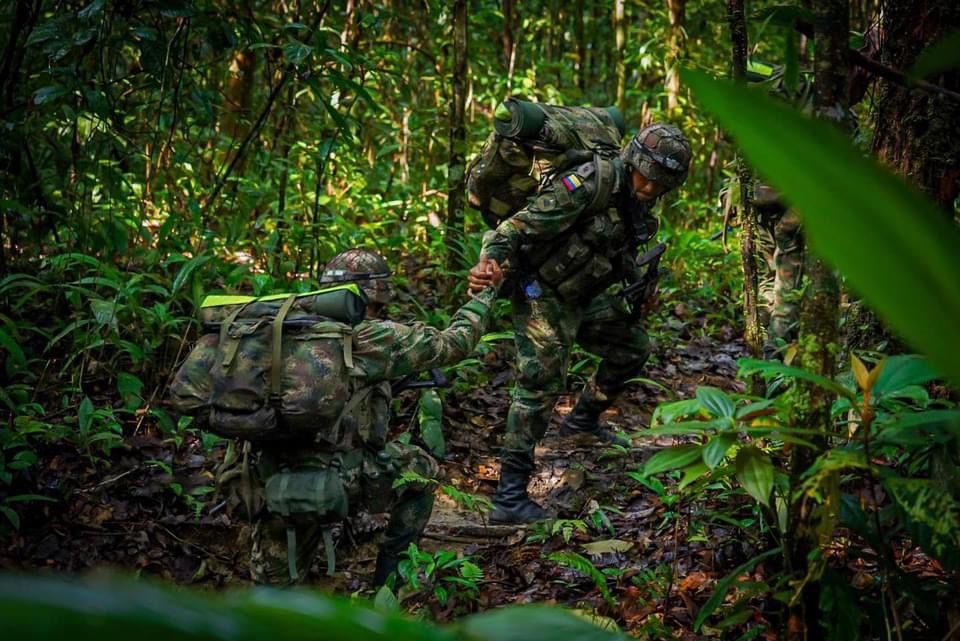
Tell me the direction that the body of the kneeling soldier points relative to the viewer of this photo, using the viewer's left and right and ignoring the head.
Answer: facing away from the viewer and to the right of the viewer

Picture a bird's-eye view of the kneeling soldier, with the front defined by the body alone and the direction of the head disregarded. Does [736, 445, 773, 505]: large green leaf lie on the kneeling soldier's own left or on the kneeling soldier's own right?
on the kneeling soldier's own right

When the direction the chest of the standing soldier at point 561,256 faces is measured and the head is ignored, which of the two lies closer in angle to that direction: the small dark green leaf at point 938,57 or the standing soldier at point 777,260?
the small dark green leaf
